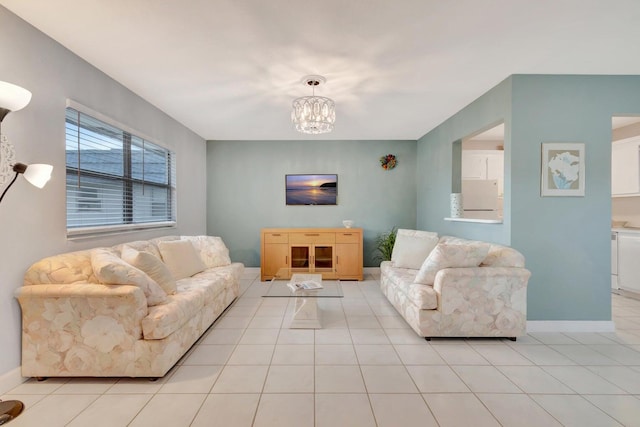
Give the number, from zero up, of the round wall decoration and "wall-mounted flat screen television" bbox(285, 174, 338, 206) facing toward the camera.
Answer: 2

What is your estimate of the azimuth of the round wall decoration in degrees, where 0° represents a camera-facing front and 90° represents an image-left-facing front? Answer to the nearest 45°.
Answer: approximately 0°

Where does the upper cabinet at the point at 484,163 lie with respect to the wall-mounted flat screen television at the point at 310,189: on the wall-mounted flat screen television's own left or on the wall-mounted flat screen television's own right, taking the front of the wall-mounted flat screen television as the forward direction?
on the wall-mounted flat screen television's own left

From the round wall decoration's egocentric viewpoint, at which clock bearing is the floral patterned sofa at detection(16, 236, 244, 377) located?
The floral patterned sofa is roughly at 1 o'clock from the round wall decoration.

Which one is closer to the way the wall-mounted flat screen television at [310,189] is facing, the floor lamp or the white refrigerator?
the floor lamp

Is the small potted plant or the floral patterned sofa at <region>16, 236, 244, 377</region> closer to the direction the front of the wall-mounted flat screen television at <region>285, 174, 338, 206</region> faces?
the floral patterned sofa

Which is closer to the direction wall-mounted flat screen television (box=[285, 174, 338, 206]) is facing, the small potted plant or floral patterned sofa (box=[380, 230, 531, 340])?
the floral patterned sofa

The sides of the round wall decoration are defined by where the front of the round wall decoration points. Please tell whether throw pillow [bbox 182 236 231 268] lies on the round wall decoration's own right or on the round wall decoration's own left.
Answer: on the round wall decoration's own right

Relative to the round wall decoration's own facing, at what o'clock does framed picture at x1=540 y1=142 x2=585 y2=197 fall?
The framed picture is roughly at 11 o'clock from the round wall decoration.

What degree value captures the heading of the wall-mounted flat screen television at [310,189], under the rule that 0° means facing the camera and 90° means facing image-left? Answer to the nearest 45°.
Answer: approximately 0°

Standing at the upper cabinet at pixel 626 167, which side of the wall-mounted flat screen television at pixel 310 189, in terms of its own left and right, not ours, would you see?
left

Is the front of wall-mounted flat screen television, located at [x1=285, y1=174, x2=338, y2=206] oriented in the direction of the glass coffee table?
yes

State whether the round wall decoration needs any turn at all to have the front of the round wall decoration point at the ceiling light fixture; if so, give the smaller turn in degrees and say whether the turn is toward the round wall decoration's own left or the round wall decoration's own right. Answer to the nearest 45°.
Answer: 0° — it already faces it
